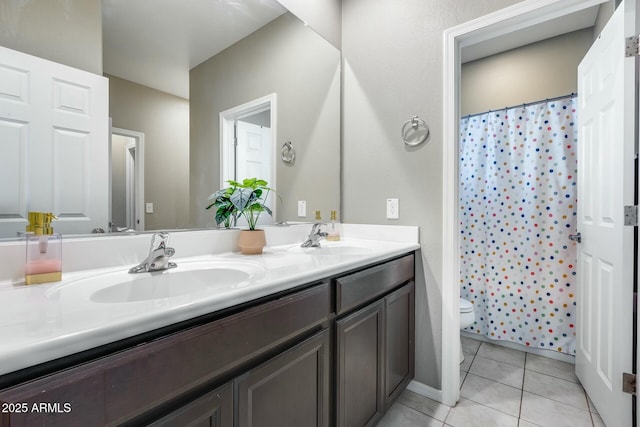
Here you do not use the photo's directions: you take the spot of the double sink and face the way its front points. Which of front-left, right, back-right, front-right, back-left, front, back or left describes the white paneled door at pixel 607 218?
front-left

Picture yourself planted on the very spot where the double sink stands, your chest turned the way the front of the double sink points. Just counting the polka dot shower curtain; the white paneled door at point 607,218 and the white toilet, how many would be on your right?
0

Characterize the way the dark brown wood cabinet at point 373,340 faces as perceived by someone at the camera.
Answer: facing the viewer and to the right of the viewer

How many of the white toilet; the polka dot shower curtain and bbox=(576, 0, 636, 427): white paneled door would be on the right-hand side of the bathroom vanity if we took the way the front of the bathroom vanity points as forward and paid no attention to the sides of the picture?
0

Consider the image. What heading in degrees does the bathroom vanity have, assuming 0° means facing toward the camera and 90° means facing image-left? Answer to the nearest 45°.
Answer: approximately 315°

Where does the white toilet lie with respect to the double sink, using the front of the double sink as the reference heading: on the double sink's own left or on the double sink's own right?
on the double sink's own left

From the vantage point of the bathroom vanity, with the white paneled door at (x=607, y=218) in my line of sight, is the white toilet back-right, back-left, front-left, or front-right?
front-left

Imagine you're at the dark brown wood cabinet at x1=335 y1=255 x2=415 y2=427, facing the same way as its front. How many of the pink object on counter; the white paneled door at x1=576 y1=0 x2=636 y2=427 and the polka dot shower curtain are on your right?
1

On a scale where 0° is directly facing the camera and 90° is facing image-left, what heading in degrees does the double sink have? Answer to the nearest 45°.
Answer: approximately 315°

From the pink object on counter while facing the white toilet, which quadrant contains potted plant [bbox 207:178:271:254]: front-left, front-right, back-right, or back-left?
front-left

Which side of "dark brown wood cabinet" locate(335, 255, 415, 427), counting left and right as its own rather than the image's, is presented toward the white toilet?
left

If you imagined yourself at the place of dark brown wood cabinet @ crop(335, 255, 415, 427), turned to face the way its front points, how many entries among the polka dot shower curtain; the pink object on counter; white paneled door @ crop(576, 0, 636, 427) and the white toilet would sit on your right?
1

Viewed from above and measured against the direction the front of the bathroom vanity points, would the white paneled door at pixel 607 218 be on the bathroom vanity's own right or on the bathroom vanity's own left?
on the bathroom vanity's own left
